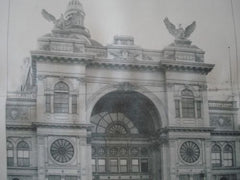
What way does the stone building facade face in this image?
toward the camera
